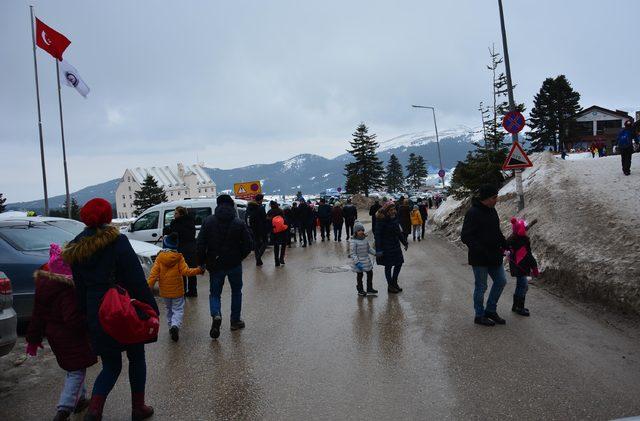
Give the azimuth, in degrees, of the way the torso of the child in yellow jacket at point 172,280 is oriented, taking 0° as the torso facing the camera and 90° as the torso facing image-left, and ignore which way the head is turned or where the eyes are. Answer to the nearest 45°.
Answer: approximately 180°

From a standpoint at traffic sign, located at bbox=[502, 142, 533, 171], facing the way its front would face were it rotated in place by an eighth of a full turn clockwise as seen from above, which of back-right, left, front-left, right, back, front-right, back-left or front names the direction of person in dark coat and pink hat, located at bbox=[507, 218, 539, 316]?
front-left

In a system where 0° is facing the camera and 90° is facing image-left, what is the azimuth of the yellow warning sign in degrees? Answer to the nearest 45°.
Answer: approximately 0°

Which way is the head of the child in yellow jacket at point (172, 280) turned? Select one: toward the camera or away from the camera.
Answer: away from the camera

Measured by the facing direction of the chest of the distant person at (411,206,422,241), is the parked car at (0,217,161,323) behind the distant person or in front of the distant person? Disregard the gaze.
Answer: behind

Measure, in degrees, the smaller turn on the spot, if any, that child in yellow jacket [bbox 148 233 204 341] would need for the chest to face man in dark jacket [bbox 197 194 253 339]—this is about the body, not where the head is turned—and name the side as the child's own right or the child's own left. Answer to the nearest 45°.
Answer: approximately 90° to the child's own right

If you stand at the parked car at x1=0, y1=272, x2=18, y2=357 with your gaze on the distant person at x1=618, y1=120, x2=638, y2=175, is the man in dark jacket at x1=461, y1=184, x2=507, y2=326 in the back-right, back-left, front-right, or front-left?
front-right

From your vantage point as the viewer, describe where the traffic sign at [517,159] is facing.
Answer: facing the viewer

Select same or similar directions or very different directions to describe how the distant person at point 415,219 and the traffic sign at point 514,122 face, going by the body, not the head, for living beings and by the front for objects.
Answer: very different directions

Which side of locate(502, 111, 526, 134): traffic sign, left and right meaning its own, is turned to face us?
front

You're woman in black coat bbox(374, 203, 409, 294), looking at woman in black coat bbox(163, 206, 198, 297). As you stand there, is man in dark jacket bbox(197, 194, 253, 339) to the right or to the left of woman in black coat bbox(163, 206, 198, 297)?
left

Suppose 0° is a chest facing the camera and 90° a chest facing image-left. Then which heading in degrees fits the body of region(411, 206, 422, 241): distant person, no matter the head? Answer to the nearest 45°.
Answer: approximately 180°

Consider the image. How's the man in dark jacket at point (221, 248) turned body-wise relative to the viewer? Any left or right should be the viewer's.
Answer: facing away from the viewer

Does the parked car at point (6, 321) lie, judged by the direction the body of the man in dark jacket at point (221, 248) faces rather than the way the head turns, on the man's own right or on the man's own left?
on the man's own left
